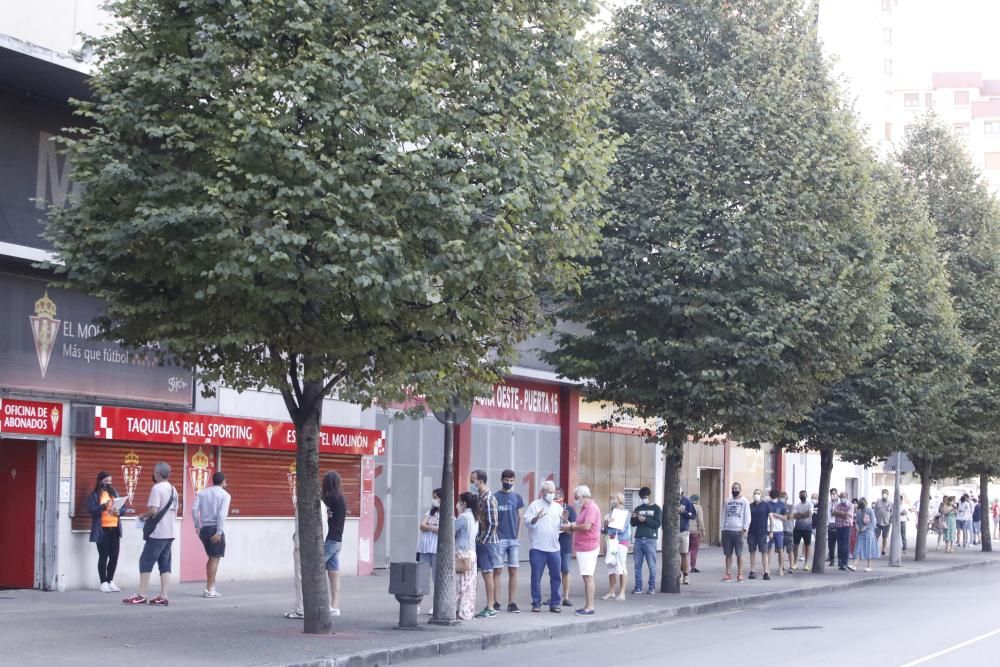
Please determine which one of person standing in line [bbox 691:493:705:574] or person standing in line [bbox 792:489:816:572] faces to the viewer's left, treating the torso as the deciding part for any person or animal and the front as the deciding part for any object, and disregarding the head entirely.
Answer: person standing in line [bbox 691:493:705:574]

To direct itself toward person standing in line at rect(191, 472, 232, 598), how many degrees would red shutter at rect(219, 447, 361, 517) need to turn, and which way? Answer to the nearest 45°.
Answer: approximately 45° to its right

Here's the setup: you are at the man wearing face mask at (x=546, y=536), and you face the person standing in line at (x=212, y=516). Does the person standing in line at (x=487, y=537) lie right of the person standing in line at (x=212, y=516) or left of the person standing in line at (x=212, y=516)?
left

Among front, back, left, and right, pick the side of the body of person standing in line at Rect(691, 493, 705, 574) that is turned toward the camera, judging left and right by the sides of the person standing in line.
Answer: left

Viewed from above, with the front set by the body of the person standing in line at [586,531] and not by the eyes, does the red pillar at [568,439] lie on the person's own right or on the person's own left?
on the person's own right

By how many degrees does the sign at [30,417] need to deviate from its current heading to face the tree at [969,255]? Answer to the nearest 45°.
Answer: approximately 90° to its left

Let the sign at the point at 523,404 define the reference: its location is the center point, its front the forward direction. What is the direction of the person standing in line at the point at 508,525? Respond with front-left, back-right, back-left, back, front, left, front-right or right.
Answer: front-right

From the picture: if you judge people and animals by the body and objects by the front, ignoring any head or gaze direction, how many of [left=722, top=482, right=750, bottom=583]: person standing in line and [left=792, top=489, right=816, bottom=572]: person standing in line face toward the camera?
2

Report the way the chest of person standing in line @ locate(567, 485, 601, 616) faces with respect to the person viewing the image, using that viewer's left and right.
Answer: facing to the left of the viewer

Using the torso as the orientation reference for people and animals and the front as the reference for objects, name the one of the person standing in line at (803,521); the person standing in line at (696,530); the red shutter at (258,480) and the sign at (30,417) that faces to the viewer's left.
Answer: the person standing in line at (696,530)

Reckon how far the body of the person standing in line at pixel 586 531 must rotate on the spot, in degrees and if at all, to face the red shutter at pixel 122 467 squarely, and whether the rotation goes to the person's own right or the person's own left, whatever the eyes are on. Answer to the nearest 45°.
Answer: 0° — they already face it
